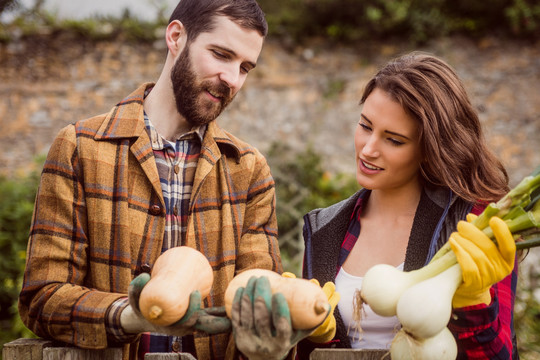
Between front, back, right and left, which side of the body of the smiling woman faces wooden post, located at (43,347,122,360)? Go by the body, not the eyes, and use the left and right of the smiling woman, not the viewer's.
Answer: front

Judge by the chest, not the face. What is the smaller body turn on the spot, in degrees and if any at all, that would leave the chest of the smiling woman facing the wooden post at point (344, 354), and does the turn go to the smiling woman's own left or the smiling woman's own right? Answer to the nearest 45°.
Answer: approximately 45° to the smiling woman's own left

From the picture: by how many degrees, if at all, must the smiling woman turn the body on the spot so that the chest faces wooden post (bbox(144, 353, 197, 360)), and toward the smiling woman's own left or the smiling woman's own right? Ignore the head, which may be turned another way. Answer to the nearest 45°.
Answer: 0° — they already face it

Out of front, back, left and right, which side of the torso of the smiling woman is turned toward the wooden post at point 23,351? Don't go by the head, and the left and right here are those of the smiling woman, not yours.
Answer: front

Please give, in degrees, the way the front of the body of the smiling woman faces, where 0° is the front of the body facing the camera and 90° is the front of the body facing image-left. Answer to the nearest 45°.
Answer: approximately 45°

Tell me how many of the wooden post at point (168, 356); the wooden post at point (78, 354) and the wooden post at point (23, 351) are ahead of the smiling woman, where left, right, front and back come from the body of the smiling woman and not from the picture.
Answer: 3
